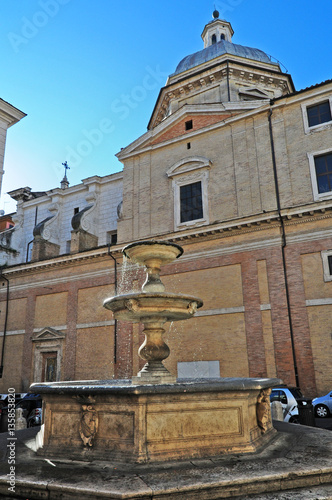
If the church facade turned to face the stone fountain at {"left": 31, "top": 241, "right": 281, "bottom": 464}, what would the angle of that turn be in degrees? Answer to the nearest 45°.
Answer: approximately 45° to its left

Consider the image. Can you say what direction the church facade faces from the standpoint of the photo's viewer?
facing the viewer and to the left of the viewer
